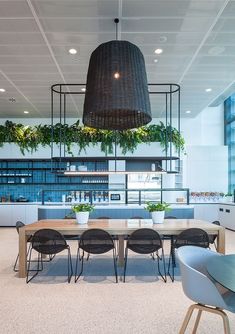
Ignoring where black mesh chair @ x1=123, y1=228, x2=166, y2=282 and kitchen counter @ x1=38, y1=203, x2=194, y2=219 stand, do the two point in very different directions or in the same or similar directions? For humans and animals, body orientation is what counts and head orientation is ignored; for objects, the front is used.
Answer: very different directions

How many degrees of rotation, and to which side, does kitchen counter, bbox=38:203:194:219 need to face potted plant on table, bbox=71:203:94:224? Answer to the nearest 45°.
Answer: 0° — it already faces it

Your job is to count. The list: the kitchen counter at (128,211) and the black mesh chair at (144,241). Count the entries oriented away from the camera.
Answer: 1

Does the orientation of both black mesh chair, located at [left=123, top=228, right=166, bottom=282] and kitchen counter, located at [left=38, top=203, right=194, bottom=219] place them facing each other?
yes

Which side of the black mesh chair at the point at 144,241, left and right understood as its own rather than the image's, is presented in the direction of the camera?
back

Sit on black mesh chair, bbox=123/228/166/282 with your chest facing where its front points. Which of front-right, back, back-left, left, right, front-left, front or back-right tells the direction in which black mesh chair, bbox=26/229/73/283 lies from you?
left

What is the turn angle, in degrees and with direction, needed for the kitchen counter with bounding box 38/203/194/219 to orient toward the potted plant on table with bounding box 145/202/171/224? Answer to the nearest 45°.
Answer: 0° — it already faces it

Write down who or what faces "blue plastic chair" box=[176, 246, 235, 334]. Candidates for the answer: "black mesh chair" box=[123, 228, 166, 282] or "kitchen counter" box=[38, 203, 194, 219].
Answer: the kitchen counter
